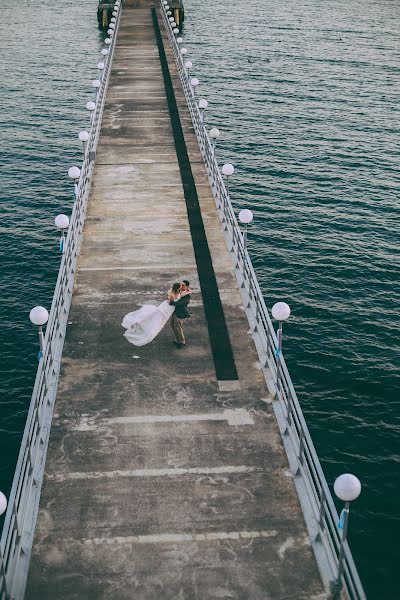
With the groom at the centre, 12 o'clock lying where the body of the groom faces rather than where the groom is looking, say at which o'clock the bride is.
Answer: The bride is roughly at 1 o'clock from the groom.

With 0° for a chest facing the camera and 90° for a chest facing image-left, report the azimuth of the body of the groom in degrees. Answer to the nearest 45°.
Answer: approximately 90°
